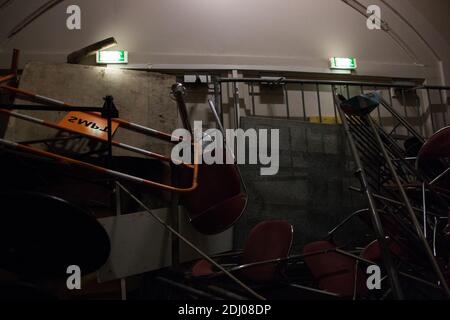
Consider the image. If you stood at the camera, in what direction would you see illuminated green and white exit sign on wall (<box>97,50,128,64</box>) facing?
facing the viewer

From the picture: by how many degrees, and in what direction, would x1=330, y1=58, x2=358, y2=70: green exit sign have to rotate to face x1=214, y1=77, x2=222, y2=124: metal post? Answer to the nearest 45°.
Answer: approximately 45° to its right

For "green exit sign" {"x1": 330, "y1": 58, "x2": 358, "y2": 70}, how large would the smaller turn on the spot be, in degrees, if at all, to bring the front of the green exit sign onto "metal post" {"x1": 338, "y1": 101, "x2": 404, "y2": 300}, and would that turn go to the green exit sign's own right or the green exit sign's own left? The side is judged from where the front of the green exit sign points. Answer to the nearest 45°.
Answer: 0° — it already faces it

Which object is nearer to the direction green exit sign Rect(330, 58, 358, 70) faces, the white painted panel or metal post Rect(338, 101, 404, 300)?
the metal post

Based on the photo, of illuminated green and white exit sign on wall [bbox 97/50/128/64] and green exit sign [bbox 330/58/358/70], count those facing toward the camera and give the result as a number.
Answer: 2

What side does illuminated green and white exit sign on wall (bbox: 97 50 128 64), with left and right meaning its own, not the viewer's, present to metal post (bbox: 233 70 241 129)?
left

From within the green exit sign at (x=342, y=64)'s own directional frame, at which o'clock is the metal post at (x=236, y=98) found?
The metal post is roughly at 2 o'clock from the green exit sign.

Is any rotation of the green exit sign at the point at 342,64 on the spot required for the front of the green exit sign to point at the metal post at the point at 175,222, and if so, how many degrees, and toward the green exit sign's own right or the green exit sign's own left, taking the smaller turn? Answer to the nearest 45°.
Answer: approximately 45° to the green exit sign's own right

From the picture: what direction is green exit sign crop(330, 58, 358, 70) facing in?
toward the camera

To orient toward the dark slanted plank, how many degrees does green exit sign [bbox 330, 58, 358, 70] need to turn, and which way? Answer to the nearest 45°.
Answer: approximately 45° to its right
